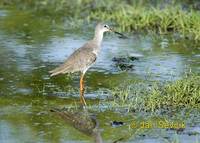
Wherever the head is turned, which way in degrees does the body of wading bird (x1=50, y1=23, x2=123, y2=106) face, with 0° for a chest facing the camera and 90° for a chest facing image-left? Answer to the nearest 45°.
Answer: approximately 270°
